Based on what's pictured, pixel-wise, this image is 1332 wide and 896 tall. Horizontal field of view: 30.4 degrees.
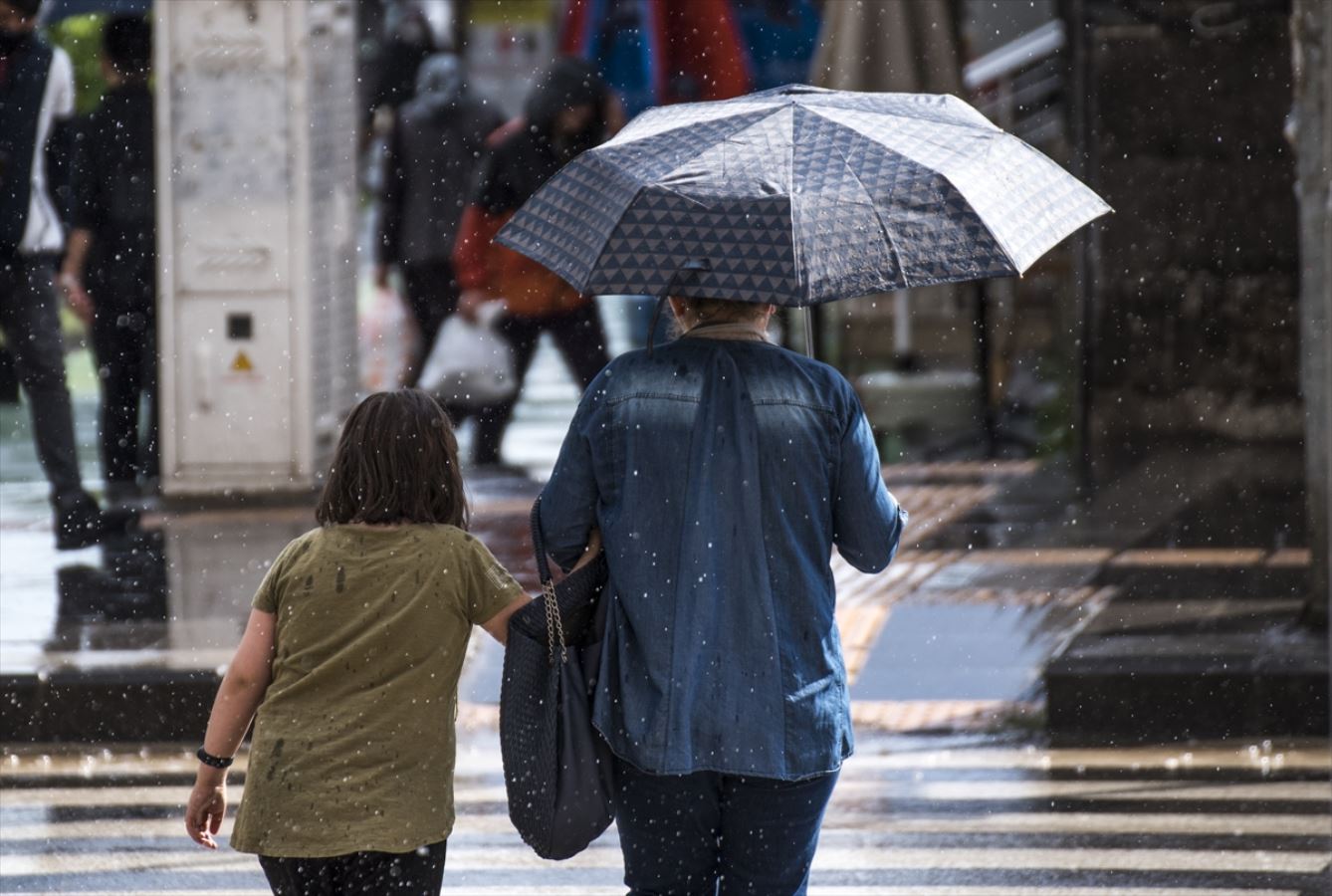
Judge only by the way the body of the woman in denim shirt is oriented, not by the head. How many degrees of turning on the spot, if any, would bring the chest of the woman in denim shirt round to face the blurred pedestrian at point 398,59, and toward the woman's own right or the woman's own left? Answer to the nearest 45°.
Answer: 0° — they already face them

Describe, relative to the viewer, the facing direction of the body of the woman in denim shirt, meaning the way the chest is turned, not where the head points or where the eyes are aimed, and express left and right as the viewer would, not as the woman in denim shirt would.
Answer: facing away from the viewer

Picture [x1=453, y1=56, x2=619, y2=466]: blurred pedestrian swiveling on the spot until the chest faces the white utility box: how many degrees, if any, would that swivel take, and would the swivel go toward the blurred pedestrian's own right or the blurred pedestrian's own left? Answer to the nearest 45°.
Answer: approximately 90° to the blurred pedestrian's own right

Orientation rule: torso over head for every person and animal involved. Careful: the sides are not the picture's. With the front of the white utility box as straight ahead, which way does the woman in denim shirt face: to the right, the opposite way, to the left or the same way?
the opposite way

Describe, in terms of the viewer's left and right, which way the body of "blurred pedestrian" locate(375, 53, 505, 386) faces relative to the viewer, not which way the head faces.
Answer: facing away from the viewer

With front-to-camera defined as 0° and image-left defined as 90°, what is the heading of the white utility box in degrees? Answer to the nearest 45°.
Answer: approximately 0°

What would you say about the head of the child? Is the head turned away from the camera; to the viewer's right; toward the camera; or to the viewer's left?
away from the camera

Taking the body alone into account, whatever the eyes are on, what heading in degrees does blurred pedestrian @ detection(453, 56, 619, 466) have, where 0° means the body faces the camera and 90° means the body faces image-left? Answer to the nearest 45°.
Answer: approximately 315°

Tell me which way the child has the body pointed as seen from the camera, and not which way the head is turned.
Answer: away from the camera

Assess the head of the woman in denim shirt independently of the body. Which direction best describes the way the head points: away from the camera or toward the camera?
away from the camera

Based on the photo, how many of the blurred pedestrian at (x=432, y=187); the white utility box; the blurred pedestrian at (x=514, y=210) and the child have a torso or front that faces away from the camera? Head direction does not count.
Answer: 2

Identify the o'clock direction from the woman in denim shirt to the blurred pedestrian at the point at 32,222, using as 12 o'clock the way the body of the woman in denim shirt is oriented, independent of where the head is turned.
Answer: The blurred pedestrian is roughly at 11 o'clock from the woman in denim shirt.

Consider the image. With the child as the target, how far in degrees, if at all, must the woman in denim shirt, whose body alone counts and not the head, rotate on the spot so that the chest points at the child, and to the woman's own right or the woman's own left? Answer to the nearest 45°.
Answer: approximately 90° to the woman's own left

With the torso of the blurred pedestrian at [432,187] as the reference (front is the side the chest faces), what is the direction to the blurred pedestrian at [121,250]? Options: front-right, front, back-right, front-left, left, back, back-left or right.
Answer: back-left
